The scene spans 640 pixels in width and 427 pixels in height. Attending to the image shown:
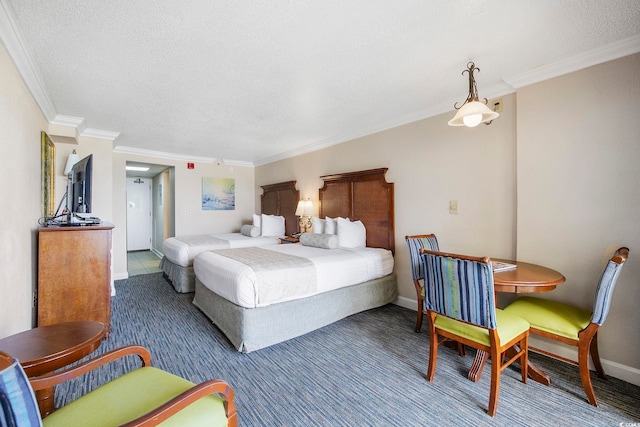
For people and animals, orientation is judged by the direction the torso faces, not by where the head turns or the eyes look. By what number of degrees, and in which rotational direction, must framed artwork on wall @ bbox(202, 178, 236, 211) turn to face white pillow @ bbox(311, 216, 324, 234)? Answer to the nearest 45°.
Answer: approximately 45° to its left

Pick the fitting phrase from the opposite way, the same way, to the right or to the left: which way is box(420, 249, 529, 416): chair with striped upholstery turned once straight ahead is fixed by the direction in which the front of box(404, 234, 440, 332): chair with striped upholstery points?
to the left

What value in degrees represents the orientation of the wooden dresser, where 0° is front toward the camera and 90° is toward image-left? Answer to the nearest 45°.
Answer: approximately 270°

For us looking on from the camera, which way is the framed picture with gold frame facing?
facing to the right of the viewer

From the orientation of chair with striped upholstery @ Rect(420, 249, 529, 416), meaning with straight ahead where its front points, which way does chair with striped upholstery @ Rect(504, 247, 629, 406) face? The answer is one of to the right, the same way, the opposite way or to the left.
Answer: to the left

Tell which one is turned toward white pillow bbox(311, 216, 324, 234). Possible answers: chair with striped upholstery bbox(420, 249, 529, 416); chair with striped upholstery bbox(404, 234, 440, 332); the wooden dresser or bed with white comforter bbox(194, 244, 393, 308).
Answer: the wooden dresser

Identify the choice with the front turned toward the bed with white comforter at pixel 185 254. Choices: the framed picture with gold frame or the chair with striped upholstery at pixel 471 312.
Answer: the framed picture with gold frame

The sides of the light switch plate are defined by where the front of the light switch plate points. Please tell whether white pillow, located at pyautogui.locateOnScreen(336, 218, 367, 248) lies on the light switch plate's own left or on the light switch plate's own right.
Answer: on the light switch plate's own right

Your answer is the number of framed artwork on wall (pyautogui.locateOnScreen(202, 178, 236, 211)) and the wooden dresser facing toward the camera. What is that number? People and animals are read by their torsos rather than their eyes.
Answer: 1
